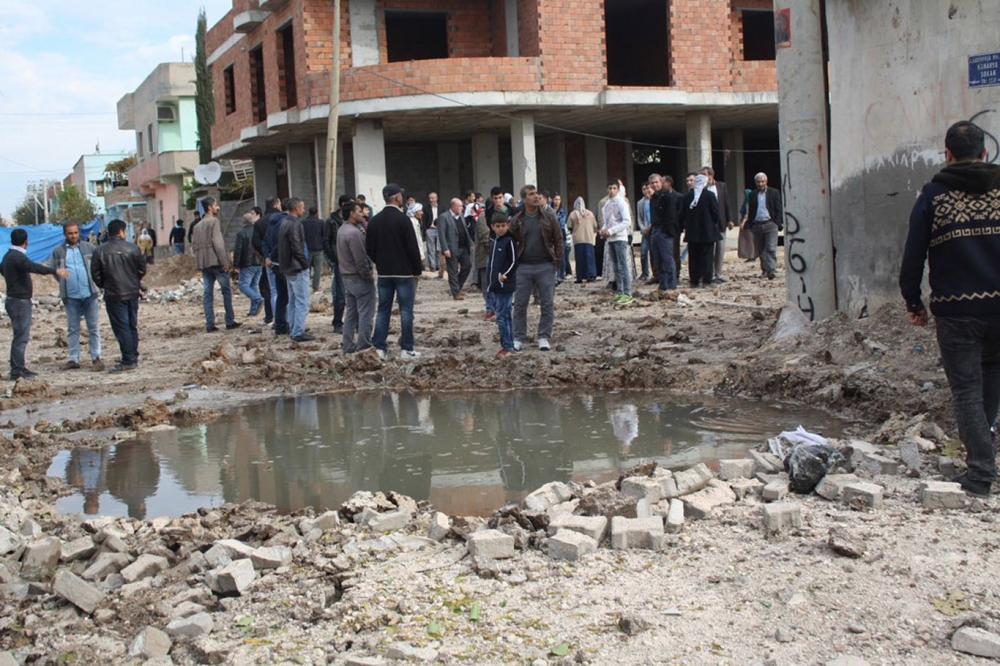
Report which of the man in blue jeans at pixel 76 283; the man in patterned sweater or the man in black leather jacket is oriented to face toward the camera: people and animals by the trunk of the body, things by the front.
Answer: the man in blue jeans

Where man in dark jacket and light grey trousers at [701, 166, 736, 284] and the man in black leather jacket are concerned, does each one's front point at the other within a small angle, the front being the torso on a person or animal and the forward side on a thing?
no

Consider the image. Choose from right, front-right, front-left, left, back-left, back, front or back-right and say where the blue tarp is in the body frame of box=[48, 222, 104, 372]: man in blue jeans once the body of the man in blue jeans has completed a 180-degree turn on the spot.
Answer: front

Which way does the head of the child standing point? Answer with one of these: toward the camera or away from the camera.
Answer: toward the camera

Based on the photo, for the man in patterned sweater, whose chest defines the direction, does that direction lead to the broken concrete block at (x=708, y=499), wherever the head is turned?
no

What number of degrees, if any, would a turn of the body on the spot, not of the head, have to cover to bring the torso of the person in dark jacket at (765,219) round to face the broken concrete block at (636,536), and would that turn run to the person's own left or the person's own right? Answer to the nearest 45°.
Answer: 0° — they already face it

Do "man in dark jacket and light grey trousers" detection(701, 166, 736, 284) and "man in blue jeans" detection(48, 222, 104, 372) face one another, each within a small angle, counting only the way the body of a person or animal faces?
no

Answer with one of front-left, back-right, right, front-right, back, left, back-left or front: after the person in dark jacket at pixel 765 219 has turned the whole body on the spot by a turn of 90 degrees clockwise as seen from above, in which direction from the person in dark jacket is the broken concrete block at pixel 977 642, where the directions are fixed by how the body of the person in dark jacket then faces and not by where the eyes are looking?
left

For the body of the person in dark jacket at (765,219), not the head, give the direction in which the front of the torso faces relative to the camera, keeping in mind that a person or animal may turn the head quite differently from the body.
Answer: toward the camera

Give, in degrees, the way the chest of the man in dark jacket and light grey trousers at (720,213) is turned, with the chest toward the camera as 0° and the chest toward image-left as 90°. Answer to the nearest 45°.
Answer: approximately 45°

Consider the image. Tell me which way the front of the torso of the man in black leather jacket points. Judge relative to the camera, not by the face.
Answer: away from the camera

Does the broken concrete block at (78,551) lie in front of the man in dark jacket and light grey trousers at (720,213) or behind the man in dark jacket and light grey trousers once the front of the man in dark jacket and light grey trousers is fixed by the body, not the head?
in front

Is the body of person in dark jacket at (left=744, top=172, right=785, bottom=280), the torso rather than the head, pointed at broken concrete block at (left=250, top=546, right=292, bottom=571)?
yes

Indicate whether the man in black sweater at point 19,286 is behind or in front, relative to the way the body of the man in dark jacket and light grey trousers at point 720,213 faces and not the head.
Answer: in front

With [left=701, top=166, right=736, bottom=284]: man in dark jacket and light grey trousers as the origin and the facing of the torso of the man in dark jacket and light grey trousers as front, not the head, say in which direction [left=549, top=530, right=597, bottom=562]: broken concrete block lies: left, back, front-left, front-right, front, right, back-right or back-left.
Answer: front-left

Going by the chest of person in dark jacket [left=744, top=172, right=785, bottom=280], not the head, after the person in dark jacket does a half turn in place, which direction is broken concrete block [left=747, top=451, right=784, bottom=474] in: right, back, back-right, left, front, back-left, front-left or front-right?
back

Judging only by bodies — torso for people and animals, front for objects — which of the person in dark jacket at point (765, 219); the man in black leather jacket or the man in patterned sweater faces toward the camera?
the person in dark jacket

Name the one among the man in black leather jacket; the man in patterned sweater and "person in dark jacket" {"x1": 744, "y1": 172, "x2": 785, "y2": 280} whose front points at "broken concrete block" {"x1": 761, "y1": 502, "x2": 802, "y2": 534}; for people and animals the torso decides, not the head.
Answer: the person in dark jacket

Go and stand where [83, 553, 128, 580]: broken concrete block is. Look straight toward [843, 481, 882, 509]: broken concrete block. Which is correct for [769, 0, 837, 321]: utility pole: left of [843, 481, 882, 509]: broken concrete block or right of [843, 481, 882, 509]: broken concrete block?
left

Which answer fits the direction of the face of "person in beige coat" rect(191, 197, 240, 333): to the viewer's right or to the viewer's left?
to the viewer's right
